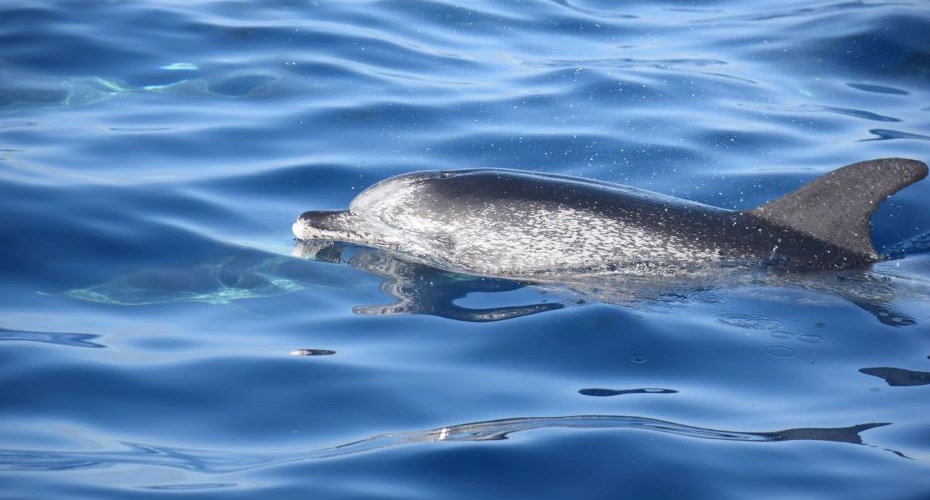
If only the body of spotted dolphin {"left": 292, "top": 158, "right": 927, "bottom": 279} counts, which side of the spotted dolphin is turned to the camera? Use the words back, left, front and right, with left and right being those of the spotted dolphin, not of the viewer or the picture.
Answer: left
